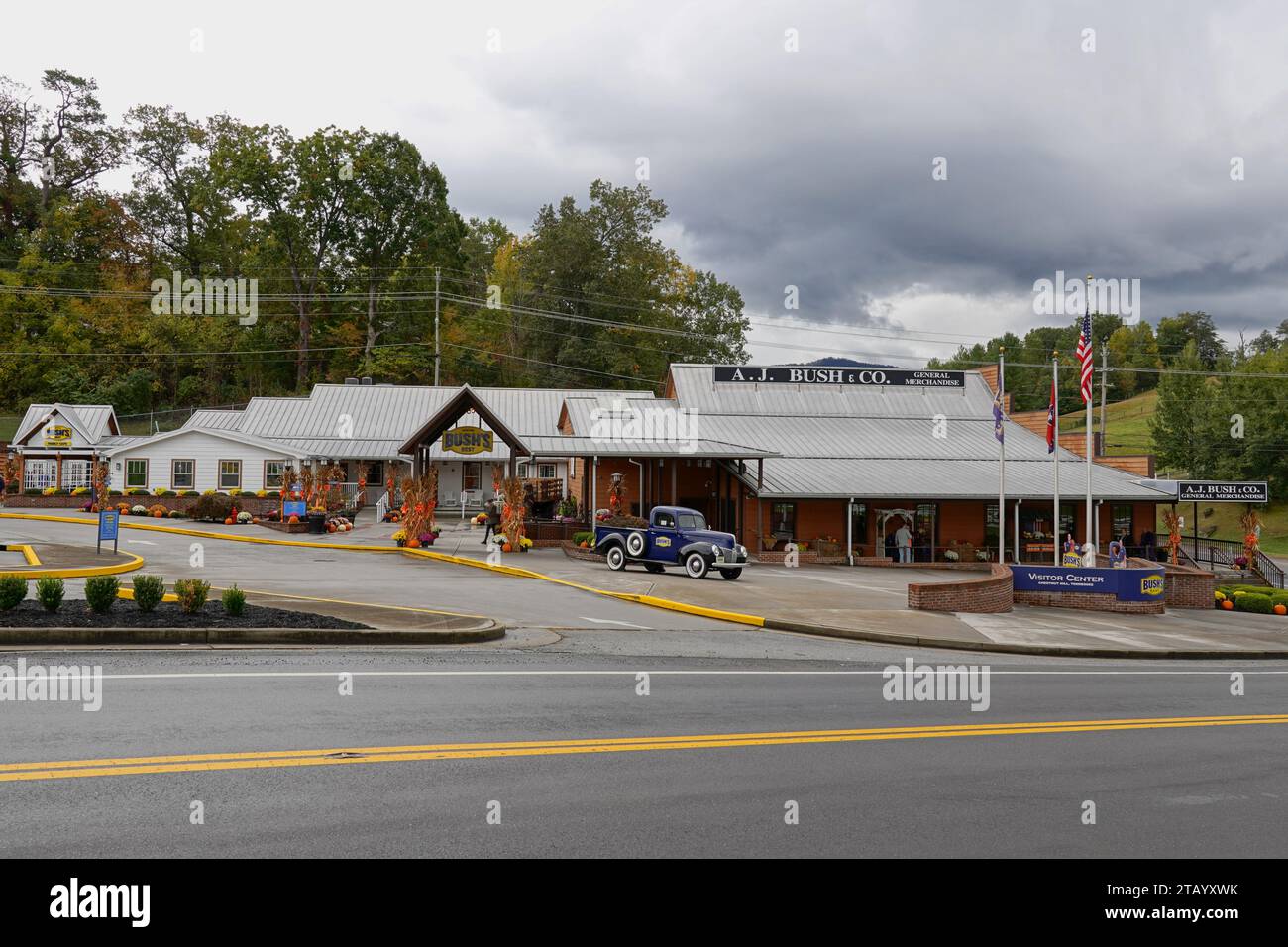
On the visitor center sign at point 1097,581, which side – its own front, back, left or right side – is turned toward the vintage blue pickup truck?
right

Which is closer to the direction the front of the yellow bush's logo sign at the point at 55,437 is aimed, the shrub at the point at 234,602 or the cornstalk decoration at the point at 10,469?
the shrub

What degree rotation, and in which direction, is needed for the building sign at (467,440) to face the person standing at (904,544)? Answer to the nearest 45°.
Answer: approximately 90° to its left

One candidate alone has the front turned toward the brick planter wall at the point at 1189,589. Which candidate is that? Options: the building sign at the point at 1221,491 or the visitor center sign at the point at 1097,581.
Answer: the building sign at the point at 1221,491

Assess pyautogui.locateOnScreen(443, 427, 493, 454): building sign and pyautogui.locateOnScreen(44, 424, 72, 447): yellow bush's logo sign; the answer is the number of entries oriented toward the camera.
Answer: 2

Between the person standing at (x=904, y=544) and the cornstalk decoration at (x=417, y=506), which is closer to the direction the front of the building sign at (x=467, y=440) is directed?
the cornstalk decoration

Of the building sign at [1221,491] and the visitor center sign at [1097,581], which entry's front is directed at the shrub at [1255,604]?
the building sign at [1221,491]

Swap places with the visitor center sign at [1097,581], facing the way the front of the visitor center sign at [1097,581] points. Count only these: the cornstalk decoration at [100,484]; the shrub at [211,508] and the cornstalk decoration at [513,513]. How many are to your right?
3

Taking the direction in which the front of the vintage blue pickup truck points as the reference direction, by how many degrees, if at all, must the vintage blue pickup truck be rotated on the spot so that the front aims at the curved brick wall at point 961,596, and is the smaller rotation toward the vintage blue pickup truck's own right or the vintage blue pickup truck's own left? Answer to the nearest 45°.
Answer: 0° — it already faces it

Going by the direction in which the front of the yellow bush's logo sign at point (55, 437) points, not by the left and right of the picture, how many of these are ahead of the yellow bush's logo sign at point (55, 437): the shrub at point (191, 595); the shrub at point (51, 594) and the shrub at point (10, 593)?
3

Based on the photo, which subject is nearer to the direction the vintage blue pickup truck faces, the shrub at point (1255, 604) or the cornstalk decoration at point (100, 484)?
the shrub

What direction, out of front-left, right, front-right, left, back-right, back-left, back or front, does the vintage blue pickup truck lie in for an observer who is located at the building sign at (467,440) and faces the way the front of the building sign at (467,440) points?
front-left

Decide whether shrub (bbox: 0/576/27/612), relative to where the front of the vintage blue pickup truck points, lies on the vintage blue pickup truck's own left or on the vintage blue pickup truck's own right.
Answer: on the vintage blue pickup truck's own right
